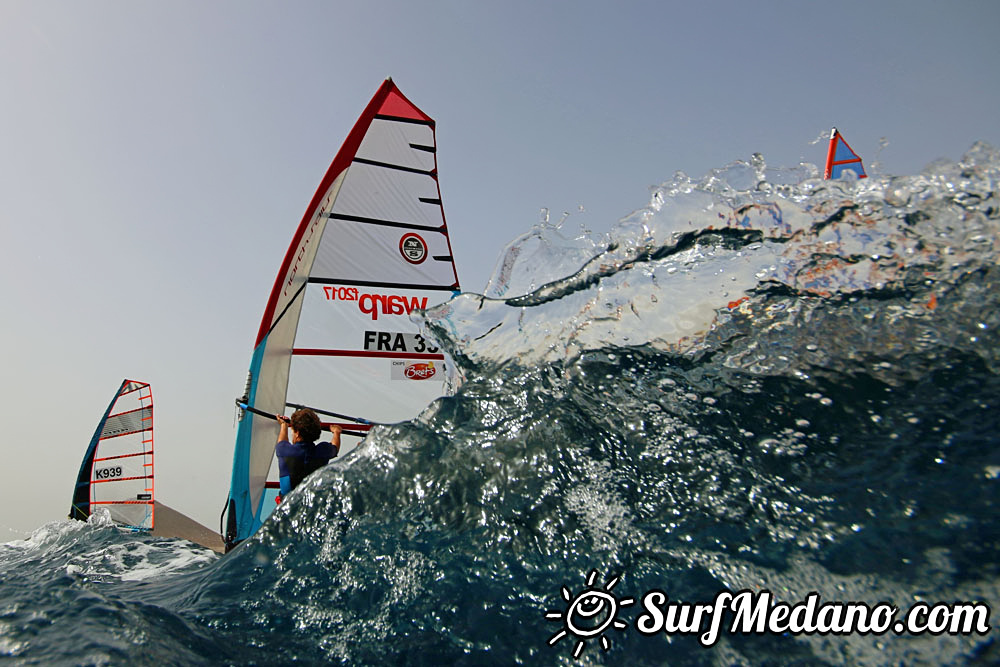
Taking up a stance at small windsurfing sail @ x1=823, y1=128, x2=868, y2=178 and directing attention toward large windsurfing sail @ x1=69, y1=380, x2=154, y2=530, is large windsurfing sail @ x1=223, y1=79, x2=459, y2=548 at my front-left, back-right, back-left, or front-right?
front-left

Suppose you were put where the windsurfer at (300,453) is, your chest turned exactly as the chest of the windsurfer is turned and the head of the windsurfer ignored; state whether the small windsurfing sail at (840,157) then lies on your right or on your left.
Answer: on your right

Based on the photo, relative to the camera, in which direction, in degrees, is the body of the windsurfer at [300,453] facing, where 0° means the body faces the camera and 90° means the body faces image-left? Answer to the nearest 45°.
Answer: approximately 180°

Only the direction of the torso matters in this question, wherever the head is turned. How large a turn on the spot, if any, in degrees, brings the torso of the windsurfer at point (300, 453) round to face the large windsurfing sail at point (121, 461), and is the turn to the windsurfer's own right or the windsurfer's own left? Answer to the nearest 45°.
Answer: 0° — they already face it
